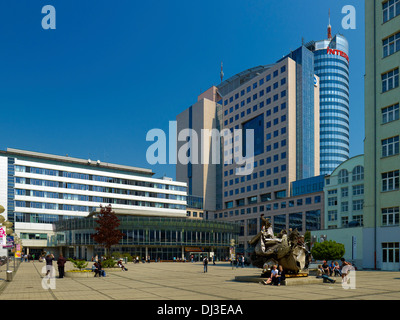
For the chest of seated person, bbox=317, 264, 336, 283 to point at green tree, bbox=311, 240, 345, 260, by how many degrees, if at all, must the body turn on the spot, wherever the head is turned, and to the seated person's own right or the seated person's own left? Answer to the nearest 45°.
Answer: approximately 135° to the seated person's own left

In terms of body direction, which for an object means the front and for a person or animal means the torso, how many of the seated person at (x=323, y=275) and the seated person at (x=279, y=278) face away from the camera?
0

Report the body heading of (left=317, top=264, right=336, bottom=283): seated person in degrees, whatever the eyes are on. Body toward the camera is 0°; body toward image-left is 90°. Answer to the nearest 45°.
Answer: approximately 315°

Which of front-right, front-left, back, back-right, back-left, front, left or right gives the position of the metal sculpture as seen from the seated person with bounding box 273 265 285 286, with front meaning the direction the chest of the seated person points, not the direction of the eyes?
back-right

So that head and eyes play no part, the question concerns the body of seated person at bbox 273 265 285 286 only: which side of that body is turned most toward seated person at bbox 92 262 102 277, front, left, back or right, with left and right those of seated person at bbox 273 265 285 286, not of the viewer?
right
